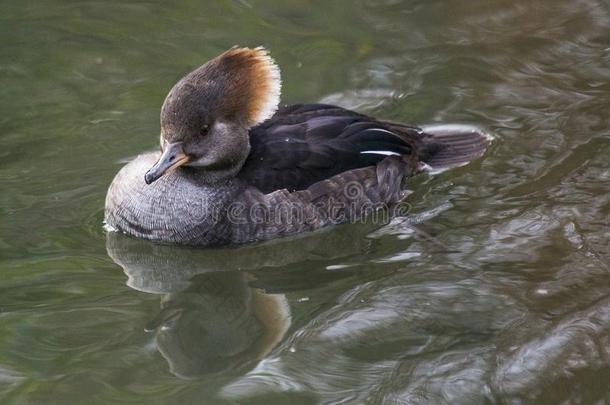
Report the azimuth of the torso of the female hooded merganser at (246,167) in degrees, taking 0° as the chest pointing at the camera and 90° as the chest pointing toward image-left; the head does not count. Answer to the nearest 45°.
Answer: approximately 45°
